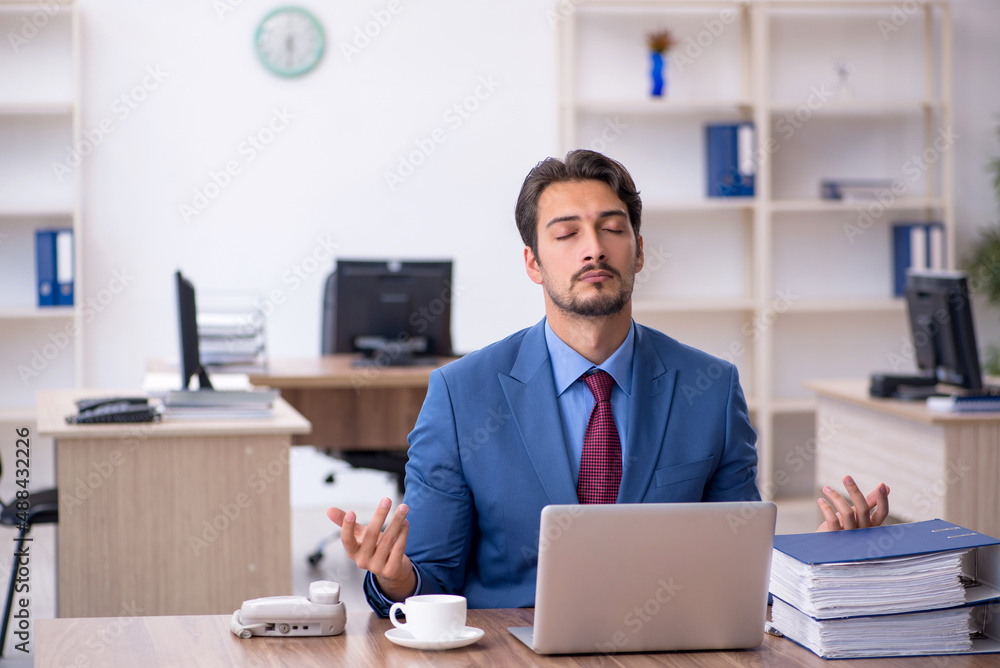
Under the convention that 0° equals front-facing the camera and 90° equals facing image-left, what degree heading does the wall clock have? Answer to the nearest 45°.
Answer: approximately 0°

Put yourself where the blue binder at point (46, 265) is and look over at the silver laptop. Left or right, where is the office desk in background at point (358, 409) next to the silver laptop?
left

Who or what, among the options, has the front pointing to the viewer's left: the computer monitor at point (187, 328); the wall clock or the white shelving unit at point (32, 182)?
the computer monitor

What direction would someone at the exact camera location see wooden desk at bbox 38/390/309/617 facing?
facing to the left of the viewer

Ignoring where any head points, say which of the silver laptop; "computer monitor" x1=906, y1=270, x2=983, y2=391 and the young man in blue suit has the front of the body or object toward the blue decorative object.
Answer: the silver laptop

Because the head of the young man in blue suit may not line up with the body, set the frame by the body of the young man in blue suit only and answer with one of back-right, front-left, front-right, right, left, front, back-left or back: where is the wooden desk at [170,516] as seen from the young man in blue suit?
back-right
